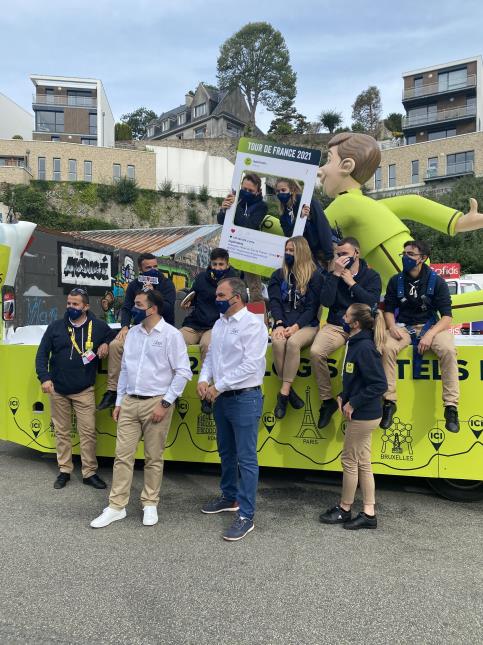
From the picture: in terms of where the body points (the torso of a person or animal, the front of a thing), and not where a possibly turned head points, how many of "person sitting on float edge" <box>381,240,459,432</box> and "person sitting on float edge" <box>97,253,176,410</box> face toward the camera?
2

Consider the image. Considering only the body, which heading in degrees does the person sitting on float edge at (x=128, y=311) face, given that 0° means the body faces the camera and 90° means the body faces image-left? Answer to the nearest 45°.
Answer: approximately 0°

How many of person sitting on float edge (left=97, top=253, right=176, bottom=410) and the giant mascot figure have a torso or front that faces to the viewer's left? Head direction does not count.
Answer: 1

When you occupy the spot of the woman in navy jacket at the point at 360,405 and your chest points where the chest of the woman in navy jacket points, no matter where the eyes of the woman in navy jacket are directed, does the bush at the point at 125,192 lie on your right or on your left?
on your right

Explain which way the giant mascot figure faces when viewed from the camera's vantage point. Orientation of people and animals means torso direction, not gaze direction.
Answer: facing to the left of the viewer

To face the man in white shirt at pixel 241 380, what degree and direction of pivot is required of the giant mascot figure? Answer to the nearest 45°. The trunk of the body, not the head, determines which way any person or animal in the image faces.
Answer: approximately 45° to its left

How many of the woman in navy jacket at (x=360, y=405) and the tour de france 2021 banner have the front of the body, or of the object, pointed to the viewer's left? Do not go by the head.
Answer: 1

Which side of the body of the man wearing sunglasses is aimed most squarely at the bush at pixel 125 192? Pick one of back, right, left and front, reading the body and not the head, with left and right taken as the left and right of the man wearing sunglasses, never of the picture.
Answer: back

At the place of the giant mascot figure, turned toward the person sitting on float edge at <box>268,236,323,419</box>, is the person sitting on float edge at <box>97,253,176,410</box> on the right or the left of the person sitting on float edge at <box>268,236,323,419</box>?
right
